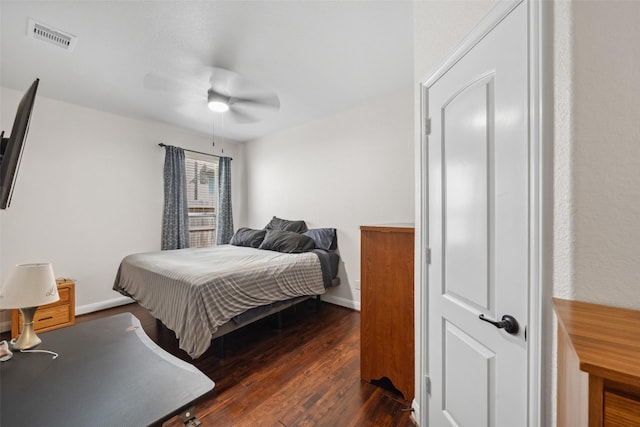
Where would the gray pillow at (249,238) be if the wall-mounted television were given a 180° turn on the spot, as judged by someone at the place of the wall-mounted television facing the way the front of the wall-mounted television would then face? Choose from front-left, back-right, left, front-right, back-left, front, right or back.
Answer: back-right

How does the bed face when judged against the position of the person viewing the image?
facing the viewer and to the left of the viewer

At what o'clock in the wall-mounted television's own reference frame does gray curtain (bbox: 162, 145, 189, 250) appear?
The gray curtain is roughly at 10 o'clock from the wall-mounted television.

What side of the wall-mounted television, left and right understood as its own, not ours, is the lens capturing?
right

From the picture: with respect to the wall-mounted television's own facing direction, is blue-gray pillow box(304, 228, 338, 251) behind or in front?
in front

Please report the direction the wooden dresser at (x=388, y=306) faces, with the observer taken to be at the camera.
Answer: facing to the left of the viewer

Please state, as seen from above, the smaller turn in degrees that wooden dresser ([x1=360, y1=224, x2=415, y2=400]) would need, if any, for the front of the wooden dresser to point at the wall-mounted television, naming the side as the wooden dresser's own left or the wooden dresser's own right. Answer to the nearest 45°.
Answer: approximately 45° to the wooden dresser's own left

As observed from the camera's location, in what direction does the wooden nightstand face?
facing the viewer and to the right of the viewer

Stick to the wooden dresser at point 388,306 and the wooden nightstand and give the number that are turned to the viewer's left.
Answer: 1

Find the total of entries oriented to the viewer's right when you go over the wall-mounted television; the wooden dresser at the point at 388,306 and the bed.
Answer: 1

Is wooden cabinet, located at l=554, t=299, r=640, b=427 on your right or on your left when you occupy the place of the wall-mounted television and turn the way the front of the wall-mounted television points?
on your right

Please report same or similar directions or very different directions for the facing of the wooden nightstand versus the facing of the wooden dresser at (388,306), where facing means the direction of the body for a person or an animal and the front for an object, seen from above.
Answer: very different directions

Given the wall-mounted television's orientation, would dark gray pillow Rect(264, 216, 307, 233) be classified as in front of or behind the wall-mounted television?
in front

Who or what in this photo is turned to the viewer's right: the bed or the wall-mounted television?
the wall-mounted television
